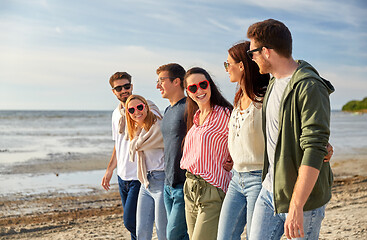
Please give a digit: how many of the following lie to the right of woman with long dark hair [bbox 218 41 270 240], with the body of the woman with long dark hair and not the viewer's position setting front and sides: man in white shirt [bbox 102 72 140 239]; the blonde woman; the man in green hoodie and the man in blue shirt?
3

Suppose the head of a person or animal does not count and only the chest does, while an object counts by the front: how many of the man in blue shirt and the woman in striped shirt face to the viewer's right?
0

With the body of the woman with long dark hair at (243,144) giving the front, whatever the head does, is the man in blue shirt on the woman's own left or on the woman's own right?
on the woman's own right

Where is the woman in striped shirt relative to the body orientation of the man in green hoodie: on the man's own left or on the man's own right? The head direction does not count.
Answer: on the man's own right

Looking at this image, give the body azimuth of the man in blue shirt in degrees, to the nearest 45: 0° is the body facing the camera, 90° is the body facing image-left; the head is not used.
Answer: approximately 45°

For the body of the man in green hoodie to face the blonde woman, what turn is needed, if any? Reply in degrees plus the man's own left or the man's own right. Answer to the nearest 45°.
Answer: approximately 90° to the man's own right

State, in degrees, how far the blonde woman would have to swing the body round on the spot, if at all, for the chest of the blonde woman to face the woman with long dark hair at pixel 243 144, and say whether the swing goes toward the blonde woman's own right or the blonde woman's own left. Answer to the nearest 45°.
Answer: approximately 90° to the blonde woman's own left

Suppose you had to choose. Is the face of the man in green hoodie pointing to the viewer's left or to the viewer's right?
to the viewer's left
